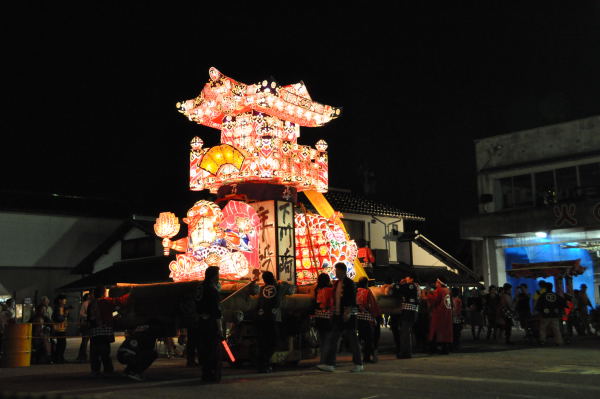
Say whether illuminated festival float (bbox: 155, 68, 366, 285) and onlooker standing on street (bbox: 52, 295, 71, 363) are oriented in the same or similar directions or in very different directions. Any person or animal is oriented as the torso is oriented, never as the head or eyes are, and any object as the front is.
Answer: very different directions

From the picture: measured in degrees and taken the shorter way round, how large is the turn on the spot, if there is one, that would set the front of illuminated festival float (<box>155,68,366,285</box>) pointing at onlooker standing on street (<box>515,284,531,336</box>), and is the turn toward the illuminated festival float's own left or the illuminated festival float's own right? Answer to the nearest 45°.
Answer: approximately 180°

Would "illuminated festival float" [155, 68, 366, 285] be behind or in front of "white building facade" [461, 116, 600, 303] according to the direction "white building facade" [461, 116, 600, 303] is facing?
in front

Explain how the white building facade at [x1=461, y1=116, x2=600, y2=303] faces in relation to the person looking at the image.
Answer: facing the viewer and to the left of the viewer

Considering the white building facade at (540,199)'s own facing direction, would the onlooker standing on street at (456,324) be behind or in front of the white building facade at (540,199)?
in front

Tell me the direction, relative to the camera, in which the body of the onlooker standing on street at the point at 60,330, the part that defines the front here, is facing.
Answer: to the viewer's right
